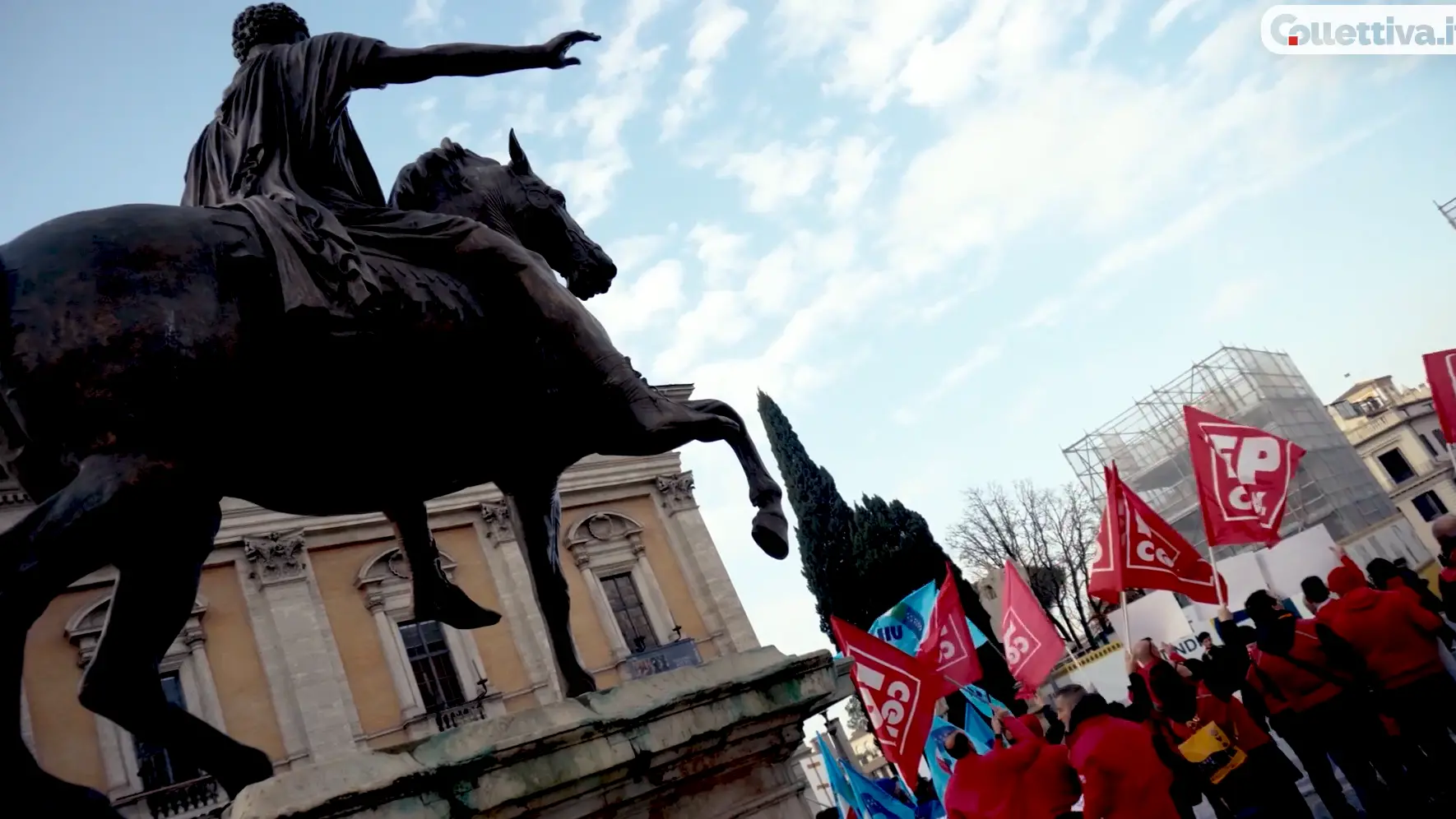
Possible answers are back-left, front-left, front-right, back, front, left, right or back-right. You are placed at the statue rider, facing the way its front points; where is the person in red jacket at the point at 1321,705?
front

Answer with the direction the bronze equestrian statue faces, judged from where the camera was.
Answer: facing away from the viewer and to the right of the viewer

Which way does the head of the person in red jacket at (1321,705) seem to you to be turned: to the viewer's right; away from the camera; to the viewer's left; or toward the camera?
away from the camera

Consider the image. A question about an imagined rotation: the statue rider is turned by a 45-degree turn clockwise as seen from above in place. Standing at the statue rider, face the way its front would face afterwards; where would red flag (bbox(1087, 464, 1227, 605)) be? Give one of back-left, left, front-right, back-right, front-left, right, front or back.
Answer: front-left

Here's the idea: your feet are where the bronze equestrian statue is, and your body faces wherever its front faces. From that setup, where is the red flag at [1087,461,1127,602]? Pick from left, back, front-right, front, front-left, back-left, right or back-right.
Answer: front

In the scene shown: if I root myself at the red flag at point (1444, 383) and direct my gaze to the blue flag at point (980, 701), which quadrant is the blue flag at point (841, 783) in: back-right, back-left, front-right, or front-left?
front-left

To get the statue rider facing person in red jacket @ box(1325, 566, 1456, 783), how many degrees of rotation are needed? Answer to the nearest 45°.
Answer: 0° — it already faces them

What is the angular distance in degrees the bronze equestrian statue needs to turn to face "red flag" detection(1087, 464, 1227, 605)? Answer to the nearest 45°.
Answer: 0° — it already faces it

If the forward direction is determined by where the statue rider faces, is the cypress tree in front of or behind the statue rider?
in front

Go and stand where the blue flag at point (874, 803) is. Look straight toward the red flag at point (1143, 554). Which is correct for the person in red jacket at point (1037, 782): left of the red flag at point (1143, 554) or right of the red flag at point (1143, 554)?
right

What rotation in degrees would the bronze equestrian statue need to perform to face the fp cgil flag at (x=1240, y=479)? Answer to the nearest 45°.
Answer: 0° — it already faces it

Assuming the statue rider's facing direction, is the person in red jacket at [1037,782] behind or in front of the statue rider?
in front

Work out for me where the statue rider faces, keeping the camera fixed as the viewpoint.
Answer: facing away from the viewer and to the right of the viewer
